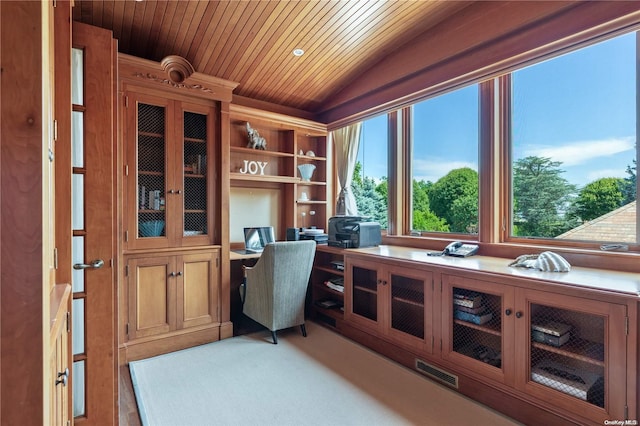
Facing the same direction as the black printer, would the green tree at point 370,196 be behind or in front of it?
behind

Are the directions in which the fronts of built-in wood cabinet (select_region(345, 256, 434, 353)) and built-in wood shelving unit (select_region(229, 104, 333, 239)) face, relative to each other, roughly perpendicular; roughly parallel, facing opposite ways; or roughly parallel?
roughly perpendicular

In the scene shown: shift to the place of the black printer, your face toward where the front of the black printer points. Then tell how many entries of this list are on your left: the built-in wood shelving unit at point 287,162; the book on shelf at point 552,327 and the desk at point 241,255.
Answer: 1

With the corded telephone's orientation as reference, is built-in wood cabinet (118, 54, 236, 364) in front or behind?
in front

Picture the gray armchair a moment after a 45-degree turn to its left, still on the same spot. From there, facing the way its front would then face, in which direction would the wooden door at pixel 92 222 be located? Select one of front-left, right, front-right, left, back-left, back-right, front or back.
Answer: front-left

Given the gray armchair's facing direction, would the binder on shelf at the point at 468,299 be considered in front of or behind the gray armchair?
behind

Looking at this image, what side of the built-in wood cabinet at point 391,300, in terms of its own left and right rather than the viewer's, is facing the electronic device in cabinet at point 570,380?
left

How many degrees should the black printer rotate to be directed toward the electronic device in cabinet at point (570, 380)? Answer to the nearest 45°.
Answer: approximately 90° to its left

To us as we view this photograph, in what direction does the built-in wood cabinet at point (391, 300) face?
facing the viewer and to the left of the viewer

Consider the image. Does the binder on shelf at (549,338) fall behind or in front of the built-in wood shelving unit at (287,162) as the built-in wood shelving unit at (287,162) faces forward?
in front

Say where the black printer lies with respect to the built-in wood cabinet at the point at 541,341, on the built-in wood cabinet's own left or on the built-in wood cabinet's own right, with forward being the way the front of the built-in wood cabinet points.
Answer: on the built-in wood cabinet's own right
